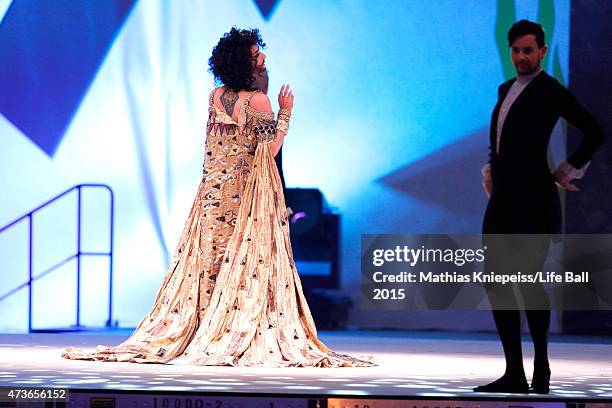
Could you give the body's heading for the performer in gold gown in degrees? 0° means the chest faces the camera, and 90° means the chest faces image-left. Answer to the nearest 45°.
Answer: approximately 225°

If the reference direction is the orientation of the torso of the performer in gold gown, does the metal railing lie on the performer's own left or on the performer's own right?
on the performer's own left
